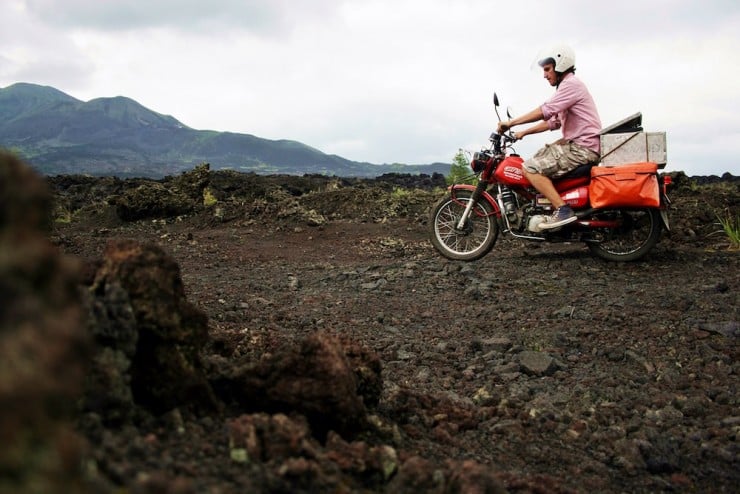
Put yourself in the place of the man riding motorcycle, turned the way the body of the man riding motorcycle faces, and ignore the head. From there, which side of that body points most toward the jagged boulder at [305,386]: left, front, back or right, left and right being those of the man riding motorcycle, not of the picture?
left

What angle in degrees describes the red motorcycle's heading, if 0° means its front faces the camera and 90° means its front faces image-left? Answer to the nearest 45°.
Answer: approximately 90°

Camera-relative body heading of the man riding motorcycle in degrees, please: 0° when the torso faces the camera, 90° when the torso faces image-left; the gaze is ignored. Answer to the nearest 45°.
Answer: approximately 90°

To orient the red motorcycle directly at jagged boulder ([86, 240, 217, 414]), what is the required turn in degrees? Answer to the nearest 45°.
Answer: approximately 90° to its left

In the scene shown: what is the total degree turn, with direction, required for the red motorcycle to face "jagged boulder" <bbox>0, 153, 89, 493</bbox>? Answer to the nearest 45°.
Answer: approximately 90° to its left

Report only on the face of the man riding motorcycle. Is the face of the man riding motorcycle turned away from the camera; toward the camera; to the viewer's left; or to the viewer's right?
to the viewer's left

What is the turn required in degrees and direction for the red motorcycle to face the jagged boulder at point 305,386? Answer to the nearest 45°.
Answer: approximately 90° to its left

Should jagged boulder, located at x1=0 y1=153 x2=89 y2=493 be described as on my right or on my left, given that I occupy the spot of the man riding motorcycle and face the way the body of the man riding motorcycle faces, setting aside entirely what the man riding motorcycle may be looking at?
on my left

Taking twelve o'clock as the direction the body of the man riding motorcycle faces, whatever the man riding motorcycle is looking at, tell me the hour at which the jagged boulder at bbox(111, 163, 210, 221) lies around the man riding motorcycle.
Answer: The jagged boulder is roughly at 1 o'clock from the man riding motorcycle.

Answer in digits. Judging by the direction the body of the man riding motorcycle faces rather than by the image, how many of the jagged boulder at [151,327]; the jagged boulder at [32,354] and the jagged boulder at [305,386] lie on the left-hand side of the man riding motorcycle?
3

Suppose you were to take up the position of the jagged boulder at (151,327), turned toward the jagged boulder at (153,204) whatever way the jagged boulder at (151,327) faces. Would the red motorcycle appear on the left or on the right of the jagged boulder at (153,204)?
right
